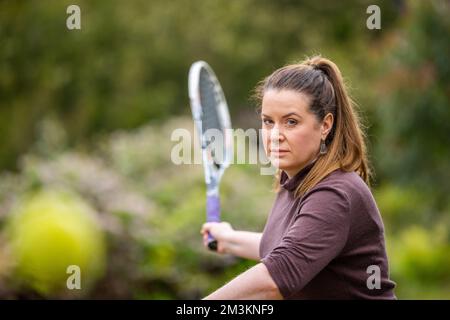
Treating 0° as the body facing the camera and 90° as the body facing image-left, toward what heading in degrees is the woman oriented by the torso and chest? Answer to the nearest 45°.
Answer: approximately 90°

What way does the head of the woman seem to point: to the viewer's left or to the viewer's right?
to the viewer's left
